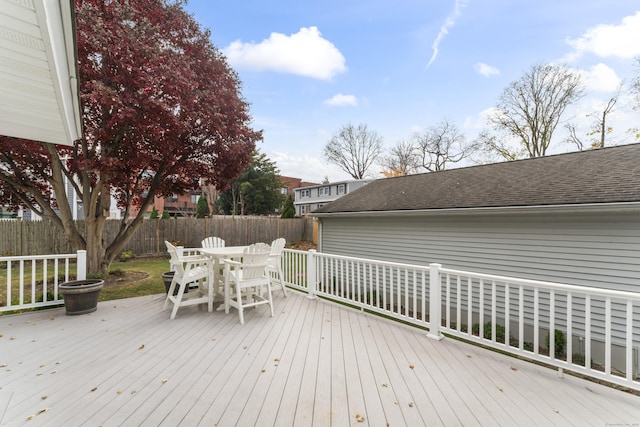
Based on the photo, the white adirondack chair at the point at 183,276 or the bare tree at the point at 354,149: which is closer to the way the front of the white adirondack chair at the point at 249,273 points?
the white adirondack chair
